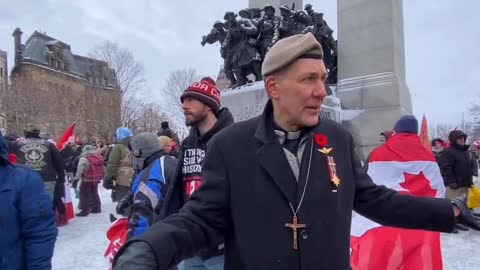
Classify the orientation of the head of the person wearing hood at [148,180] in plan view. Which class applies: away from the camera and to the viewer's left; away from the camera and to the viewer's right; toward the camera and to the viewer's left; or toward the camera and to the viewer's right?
away from the camera and to the viewer's left

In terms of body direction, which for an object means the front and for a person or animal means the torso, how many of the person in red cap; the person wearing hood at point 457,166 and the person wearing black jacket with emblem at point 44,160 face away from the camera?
1

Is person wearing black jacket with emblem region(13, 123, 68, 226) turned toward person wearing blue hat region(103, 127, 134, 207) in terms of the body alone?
no

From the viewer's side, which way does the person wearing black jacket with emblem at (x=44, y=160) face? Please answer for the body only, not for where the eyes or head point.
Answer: away from the camera

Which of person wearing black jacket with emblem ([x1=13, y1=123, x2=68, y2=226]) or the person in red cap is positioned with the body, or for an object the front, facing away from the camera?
the person wearing black jacket with emblem

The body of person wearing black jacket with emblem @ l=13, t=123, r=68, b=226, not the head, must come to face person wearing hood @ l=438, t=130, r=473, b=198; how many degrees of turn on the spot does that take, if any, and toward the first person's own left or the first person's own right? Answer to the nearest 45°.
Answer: approximately 90° to the first person's own right

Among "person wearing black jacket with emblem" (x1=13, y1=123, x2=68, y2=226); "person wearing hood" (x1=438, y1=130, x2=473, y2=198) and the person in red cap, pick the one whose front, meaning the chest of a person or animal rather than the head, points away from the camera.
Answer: "person wearing black jacket with emblem" (x1=13, y1=123, x2=68, y2=226)

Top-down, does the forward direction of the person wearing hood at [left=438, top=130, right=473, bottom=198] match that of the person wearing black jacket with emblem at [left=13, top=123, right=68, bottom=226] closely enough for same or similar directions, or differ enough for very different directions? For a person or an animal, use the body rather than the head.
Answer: very different directions

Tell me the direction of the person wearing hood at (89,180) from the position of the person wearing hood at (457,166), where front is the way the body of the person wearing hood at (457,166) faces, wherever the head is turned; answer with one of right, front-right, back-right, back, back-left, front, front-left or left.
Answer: back-right

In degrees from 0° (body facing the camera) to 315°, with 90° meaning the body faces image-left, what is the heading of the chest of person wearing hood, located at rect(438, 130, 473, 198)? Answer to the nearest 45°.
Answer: approximately 315°

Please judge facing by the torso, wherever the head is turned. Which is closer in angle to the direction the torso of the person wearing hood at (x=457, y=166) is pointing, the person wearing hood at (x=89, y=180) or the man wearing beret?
the man wearing beret

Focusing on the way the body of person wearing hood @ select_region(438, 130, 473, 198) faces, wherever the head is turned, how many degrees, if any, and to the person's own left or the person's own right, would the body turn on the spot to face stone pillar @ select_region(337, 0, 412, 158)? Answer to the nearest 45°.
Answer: approximately 180°

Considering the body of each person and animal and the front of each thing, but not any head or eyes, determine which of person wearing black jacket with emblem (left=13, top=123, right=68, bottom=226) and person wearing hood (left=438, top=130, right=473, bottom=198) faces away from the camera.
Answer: person wearing black jacket with emblem (left=13, top=123, right=68, bottom=226)

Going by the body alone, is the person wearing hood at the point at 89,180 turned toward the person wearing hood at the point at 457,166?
no

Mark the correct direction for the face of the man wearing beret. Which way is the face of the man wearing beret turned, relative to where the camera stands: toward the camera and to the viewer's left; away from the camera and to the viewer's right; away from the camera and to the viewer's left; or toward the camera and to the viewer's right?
toward the camera and to the viewer's right
